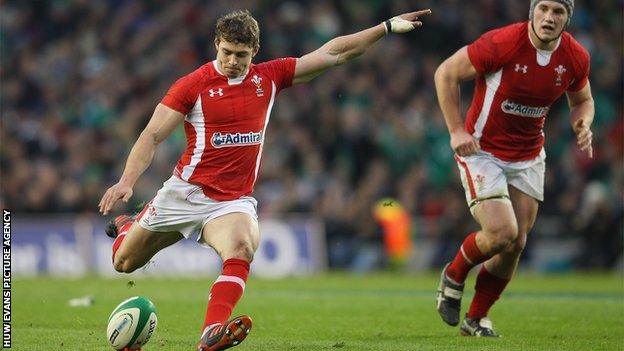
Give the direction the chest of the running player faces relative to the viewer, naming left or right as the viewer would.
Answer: facing the viewer and to the right of the viewer

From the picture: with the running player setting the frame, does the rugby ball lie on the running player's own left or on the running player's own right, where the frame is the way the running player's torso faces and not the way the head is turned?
on the running player's own right

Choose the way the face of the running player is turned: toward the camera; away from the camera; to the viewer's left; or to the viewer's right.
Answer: toward the camera
